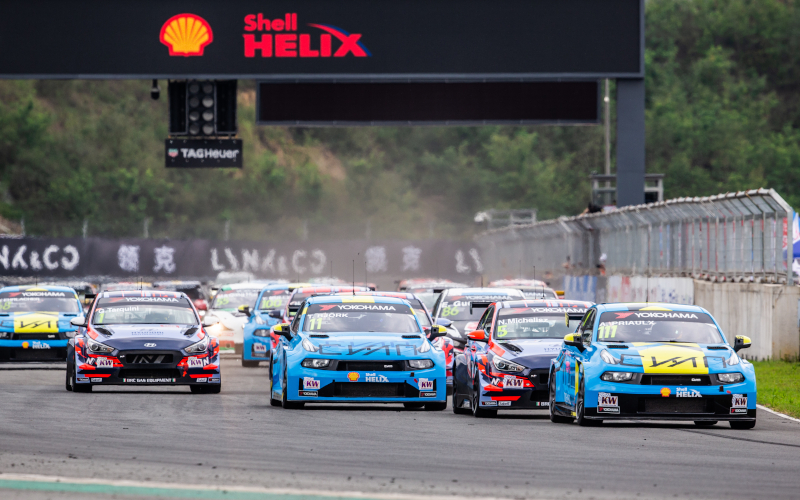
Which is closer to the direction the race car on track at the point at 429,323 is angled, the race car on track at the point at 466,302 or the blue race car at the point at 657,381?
the blue race car

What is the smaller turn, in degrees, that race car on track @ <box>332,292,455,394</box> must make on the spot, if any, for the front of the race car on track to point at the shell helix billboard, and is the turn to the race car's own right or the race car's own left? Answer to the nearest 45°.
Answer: approximately 180°

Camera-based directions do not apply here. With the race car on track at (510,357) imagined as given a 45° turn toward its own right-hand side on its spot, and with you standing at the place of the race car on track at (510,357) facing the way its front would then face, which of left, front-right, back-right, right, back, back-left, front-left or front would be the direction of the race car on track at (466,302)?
back-right

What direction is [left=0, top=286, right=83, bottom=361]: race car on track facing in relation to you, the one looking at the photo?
facing the viewer

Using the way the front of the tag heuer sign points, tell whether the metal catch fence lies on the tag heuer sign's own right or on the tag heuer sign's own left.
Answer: on the tag heuer sign's own left

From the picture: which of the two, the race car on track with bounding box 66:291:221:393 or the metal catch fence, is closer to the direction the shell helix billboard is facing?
the race car on track

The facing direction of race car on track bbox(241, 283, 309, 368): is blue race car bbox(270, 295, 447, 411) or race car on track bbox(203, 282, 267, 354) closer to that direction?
the blue race car

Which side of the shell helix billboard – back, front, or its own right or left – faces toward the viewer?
front

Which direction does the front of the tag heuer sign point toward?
toward the camera

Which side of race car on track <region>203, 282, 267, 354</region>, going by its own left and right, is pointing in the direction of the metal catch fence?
left

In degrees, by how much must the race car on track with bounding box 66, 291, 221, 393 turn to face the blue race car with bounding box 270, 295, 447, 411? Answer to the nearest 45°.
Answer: approximately 45° to its left

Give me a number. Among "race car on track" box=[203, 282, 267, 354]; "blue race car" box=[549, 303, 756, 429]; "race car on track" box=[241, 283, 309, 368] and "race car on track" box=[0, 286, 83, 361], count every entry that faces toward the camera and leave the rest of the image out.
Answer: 4
